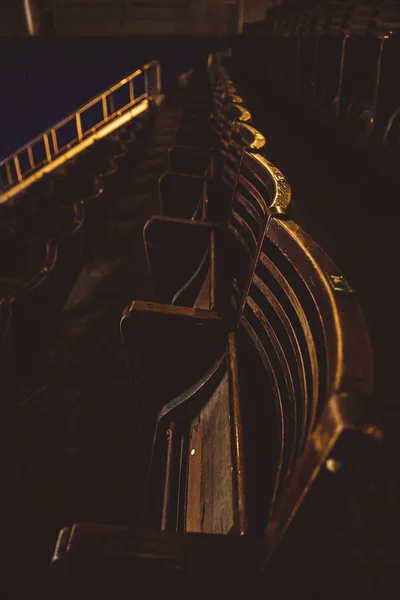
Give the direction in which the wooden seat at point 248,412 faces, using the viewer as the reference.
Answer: facing to the left of the viewer

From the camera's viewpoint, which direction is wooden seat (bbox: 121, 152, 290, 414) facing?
to the viewer's left

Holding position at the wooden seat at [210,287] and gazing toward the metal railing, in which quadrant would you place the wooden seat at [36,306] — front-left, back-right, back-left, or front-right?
front-left

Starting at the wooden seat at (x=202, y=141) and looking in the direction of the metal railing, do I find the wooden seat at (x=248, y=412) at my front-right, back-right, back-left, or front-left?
back-left

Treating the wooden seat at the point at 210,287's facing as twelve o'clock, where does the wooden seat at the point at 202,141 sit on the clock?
the wooden seat at the point at 202,141 is roughly at 3 o'clock from the wooden seat at the point at 210,287.

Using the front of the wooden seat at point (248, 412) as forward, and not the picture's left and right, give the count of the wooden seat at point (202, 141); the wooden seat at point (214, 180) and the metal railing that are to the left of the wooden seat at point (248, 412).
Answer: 0

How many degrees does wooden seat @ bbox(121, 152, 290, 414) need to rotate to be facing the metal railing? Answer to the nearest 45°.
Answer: approximately 90° to its right

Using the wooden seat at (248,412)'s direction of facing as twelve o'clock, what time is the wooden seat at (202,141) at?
the wooden seat at (202,141) is roughly at 3 o'clock from the wooden seat at (248,412).
